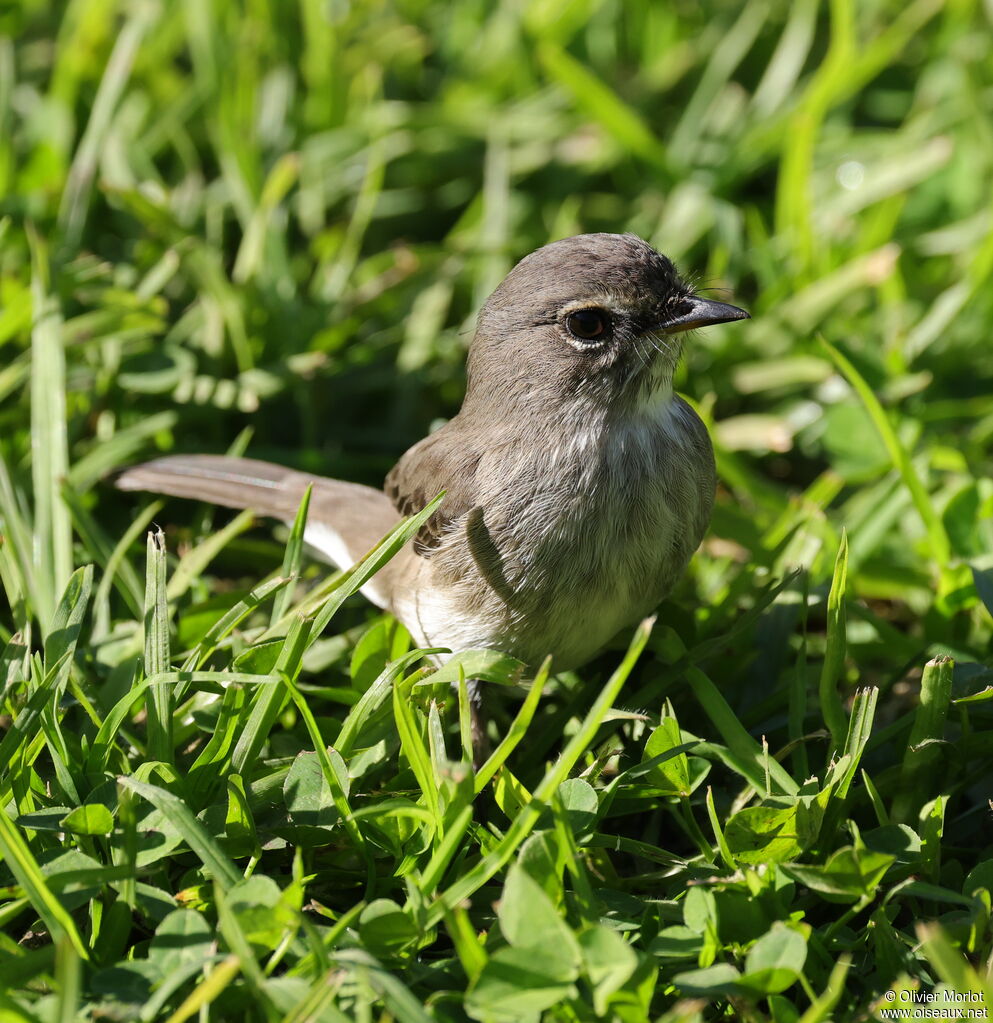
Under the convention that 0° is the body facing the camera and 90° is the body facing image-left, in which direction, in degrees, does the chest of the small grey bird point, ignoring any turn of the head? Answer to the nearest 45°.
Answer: approximately 315°
